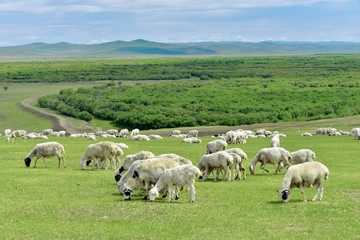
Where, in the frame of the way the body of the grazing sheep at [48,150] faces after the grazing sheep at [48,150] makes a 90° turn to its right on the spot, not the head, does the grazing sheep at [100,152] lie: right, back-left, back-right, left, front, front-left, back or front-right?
back-right

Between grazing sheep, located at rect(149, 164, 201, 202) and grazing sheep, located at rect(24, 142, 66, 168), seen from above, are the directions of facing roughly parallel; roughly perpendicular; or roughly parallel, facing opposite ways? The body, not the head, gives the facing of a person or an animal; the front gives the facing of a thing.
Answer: roughly parallel

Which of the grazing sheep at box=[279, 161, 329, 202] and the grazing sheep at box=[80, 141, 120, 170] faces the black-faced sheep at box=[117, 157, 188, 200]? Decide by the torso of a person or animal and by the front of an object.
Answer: the grazing sheep at box=[279, 161, 329, 202]

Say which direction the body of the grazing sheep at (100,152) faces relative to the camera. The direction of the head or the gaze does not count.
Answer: to the viewer's left

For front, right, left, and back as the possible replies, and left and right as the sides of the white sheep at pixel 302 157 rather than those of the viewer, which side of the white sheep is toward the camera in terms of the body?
left

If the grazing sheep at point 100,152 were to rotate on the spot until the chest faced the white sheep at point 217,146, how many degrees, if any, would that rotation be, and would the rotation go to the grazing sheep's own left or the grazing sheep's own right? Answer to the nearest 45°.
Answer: approximately 180°

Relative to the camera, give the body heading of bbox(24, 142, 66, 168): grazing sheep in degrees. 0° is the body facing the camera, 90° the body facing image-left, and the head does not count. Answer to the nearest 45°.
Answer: approximately 90°

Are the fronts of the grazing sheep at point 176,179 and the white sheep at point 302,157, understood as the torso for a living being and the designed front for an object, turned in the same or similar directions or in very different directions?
same or similar directions

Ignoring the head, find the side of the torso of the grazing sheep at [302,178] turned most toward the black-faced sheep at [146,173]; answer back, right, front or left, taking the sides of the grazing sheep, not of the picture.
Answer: front

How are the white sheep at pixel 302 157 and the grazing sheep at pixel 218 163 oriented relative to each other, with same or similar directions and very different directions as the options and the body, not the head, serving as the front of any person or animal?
same or similar directions

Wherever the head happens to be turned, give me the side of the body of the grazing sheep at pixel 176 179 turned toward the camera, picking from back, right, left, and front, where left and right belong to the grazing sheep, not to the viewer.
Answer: left

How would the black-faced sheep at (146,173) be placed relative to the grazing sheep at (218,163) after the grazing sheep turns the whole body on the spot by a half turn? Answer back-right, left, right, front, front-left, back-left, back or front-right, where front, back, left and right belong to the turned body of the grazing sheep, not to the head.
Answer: back-right

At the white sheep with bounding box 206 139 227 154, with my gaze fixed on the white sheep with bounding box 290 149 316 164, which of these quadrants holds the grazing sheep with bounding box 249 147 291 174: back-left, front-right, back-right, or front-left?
front-right

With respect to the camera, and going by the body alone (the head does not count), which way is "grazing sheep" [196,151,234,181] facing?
to the viewer's left

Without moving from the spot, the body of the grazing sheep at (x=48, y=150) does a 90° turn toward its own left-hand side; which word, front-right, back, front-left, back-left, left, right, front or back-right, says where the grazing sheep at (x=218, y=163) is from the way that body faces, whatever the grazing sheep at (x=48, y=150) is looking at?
front-left
